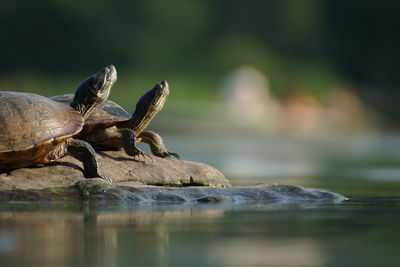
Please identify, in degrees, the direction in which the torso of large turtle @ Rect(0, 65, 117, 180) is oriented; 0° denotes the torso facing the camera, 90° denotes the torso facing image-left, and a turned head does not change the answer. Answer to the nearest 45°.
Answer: approximately 270°
